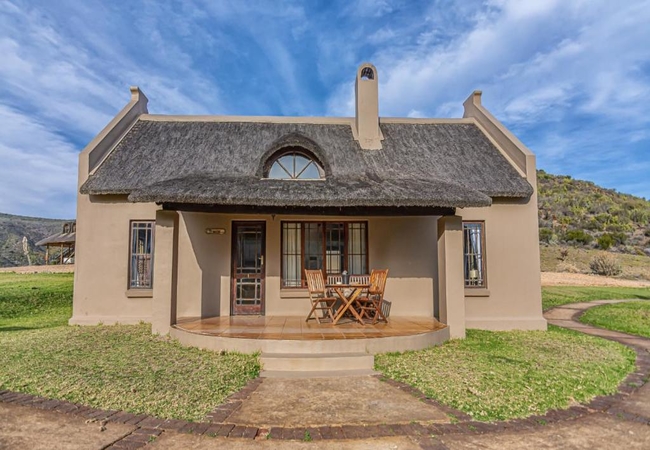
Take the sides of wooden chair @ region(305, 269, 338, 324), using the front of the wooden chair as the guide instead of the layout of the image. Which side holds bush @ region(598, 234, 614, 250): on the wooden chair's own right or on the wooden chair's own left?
on the wooden chair's own left

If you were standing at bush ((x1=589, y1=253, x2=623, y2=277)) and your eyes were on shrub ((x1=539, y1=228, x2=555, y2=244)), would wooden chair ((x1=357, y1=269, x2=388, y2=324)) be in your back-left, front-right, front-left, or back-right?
back-left

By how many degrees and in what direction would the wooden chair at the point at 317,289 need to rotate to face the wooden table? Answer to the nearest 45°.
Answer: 0° — it already faces it

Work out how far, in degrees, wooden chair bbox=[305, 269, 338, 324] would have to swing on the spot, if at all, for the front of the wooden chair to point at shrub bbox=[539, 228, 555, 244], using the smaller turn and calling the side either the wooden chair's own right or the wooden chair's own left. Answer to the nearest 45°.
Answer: approximately 90° to the wooden chair's own left

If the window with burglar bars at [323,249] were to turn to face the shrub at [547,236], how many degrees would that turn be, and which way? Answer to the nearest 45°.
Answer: approximately 135° to its left

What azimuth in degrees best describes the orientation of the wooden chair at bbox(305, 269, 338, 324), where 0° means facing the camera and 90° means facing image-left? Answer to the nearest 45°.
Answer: approximately 315°

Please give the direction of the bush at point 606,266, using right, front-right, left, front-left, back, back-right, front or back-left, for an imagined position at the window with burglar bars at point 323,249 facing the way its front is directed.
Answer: back-left

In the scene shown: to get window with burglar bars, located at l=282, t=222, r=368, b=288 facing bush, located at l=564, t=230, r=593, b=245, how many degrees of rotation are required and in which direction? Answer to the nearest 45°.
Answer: approximately 135° to its left

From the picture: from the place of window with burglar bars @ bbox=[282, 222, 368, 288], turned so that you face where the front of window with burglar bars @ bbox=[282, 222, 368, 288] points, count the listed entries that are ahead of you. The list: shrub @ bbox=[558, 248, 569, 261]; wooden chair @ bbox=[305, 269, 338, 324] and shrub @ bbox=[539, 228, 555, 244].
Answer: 1

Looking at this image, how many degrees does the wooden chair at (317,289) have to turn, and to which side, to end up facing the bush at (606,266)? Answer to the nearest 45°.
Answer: approximately 90° to its left

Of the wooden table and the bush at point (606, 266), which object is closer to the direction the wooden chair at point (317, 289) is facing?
the wooden table

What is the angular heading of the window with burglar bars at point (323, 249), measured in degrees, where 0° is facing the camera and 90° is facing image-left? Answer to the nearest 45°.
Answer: approximately 0°

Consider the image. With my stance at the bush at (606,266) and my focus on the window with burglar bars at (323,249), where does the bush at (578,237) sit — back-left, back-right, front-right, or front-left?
back-right

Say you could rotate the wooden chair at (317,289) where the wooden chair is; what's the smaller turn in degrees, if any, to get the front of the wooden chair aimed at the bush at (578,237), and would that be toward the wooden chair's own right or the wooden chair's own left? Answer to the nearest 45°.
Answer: approximately 90° to the wooden chair's own left
